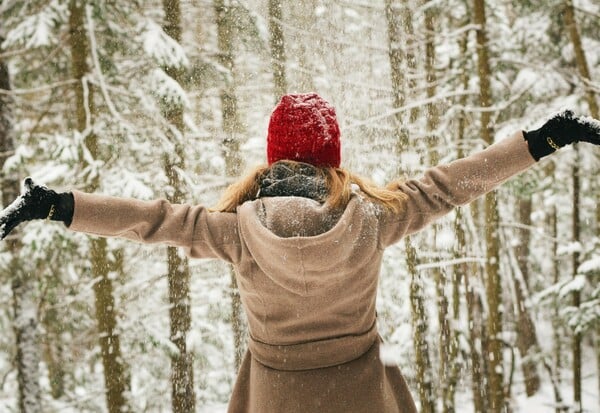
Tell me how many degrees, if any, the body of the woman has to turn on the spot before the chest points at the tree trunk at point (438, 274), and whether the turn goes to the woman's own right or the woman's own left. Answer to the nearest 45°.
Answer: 0° — they already face it

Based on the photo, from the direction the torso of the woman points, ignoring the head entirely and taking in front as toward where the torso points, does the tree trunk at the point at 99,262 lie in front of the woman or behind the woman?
in front

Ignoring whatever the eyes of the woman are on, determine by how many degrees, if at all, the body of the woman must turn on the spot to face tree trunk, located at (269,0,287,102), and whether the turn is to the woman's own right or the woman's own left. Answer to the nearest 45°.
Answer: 0° — they already face it

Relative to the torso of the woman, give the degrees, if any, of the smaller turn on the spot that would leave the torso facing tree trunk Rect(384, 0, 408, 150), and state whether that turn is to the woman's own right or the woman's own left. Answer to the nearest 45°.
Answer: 0° — they already face it

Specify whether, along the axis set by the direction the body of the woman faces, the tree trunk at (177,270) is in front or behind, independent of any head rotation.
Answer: in front

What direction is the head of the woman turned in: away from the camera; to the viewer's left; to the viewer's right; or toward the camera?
away from the camera

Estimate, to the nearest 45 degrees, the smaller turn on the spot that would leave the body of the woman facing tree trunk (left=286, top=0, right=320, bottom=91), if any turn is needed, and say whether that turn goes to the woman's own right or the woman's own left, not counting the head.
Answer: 0° — they already face it

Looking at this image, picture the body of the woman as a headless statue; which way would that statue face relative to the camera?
away from the camera

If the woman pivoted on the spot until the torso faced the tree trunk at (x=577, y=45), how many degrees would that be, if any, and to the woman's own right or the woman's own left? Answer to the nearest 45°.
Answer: approximately 45° to the woman's own right

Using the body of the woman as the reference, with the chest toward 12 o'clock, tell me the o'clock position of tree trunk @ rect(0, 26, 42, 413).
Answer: The tree trunk is roughly at 11 o'clock from the woman.
